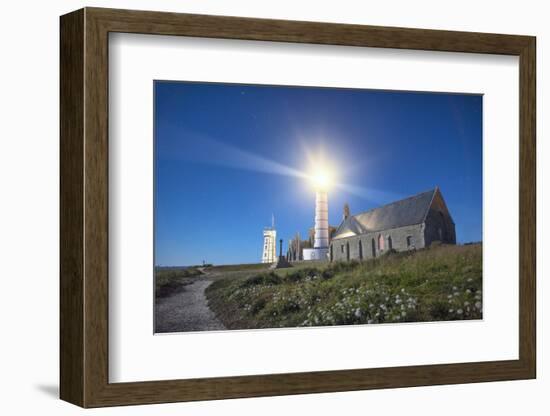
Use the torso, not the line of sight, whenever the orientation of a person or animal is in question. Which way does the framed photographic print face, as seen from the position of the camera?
facing the viewer and to the right of the viewer
